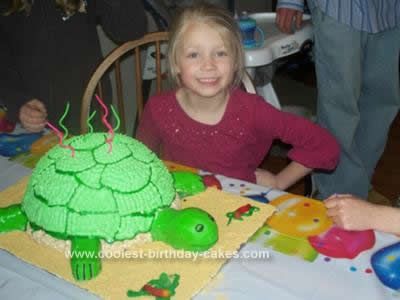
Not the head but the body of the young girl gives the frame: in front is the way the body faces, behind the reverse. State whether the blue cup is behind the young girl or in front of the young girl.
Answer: behind

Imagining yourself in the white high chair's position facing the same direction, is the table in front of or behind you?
in front

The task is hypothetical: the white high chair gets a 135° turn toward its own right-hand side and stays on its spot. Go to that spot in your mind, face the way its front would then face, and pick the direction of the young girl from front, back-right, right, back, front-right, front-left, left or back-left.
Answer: left

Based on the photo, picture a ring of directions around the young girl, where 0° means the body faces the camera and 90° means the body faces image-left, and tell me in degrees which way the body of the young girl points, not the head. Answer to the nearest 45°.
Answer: approximately 0°
